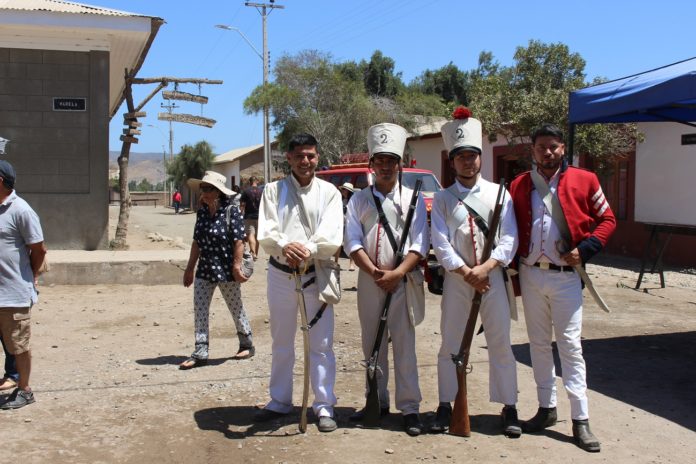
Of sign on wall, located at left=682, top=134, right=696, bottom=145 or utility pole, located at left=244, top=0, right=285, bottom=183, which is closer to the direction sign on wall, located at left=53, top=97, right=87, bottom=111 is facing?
the sign on wall

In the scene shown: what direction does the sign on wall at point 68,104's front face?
toward the camera

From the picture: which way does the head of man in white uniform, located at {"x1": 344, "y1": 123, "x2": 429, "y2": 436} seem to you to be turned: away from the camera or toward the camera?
toward the camera

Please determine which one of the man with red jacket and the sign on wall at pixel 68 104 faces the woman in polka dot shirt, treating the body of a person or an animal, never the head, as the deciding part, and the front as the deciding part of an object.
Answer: the sign on wall

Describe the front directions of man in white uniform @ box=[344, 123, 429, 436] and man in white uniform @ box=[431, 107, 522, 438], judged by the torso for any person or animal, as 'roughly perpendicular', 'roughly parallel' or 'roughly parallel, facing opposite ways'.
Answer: roughly parallel

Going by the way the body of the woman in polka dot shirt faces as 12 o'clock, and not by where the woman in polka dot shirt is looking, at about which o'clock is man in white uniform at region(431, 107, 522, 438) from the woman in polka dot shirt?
The man in white uniform is roughly at 9 o'clock from the woman in polka dot shirt.

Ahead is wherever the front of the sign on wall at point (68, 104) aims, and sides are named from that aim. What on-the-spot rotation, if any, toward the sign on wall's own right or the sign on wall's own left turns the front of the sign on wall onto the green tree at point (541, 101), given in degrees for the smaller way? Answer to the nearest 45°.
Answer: approximately 90° to the sign on wall's own left

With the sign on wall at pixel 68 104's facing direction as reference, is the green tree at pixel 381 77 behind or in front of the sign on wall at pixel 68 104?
behind

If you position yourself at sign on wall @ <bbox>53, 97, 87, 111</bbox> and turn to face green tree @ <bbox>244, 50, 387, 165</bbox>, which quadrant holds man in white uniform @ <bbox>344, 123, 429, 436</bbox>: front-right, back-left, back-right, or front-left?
back-right

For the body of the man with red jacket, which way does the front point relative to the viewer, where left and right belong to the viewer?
facing the viewer

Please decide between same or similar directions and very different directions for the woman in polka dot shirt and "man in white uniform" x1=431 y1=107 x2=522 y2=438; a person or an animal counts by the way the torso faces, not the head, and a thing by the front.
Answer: same or similar directions

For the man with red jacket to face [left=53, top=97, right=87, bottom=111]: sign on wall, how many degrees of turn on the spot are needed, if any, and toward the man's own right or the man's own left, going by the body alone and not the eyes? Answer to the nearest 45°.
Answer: approximately 135° to the man's own right

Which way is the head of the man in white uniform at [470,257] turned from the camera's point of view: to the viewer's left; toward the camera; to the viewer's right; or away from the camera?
toward the camera
